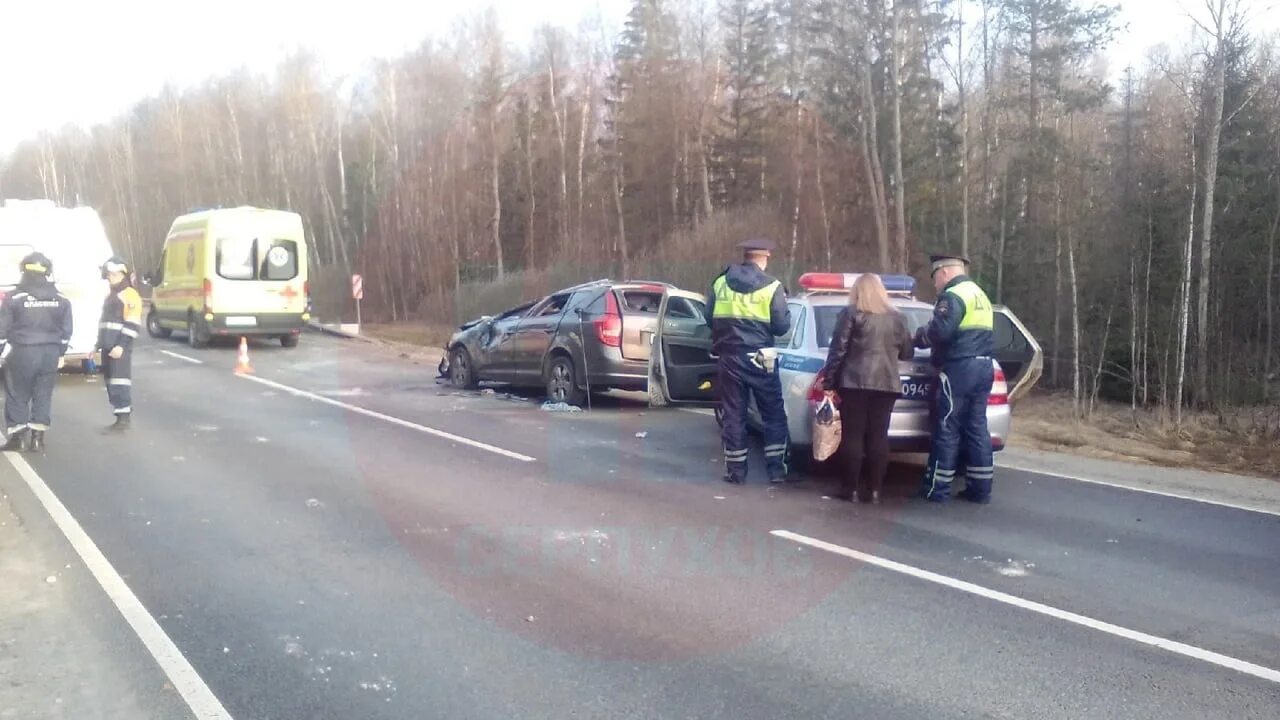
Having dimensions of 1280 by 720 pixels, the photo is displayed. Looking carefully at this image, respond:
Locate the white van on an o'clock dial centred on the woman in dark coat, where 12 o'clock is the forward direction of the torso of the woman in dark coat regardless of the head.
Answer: The white van is roughly at 10 o'clock from the woman in dark coat.

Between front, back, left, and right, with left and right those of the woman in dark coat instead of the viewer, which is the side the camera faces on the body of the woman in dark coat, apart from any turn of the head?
back

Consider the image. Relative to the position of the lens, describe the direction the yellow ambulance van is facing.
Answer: facing away from the viewer and to the left of the viewer

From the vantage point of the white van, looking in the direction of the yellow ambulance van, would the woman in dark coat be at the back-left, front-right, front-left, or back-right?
back-right

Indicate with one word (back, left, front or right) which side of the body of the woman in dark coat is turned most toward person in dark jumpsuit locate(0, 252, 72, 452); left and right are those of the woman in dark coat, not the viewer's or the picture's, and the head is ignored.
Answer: left

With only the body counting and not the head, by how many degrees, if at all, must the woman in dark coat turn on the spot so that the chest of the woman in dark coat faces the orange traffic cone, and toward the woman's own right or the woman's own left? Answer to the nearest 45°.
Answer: approximately 45° to the woman's own left
